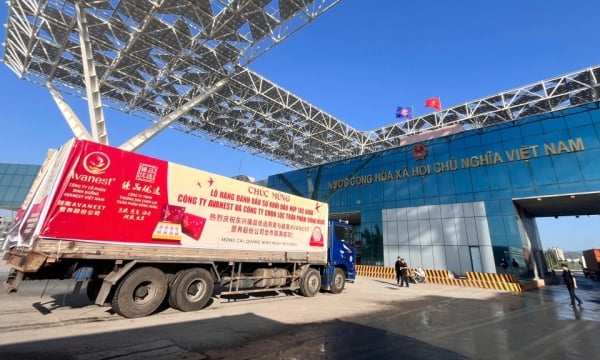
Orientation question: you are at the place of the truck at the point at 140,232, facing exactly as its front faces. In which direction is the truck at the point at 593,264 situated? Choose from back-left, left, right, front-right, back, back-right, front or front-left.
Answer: front-right

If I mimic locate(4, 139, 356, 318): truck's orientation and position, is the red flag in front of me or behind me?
in front

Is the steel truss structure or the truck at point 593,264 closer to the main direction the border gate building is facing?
the steel truss structure

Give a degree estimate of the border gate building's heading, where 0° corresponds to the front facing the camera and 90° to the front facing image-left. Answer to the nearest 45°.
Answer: approximately 45°

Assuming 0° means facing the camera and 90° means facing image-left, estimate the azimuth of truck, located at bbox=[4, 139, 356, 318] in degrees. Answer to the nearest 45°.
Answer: approximately 225°
